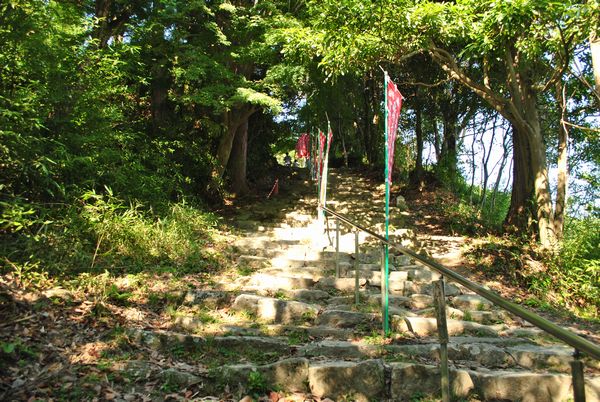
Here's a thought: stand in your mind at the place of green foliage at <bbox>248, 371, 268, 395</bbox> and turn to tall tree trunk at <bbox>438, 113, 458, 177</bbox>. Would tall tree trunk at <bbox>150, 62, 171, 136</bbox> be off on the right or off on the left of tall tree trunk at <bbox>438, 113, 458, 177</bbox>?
left

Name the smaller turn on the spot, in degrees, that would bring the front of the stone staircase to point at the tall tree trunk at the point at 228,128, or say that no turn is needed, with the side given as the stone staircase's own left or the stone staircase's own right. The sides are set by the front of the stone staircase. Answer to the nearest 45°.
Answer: approximately 135° to the stone staircase's own right

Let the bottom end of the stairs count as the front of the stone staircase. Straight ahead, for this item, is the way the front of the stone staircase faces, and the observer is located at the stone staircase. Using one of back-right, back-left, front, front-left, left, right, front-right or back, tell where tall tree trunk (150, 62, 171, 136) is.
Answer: back-right

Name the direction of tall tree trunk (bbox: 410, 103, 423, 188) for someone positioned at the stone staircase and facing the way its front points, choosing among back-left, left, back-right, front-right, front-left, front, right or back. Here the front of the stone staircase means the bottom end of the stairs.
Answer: back

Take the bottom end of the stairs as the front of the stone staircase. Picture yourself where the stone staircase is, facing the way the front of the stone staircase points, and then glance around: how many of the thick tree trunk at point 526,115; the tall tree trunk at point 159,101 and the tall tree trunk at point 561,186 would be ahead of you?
0

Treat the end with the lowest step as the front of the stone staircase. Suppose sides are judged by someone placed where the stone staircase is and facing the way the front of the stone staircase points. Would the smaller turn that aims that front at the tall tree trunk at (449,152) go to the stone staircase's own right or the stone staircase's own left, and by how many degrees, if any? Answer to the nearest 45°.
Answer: approximately 180°

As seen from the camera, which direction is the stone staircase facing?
toward the camera

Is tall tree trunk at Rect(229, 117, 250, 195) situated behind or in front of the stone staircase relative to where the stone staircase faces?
behind

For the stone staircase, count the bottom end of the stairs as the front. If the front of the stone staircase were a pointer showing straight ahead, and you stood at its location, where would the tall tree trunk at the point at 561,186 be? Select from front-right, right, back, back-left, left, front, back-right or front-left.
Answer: back-left

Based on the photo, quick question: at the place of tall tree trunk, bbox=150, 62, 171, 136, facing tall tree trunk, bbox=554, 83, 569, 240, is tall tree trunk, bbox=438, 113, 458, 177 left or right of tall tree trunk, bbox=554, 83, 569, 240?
left
